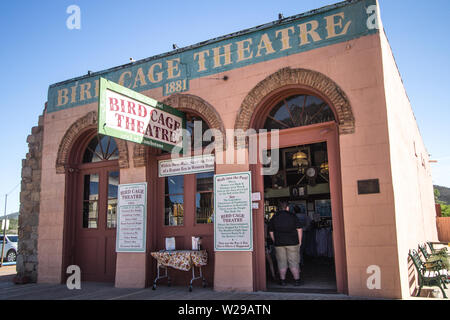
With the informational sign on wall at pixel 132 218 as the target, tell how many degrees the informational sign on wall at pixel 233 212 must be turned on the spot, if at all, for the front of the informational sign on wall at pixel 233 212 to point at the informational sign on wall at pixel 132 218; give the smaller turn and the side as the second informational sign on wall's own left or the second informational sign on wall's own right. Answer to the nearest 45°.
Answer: approximately 90° to the second informational sign on wall's own right

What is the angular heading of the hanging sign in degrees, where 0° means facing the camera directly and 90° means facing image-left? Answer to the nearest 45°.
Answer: approximately 315°

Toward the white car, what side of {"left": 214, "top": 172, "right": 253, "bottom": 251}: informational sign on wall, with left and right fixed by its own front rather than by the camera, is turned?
right
